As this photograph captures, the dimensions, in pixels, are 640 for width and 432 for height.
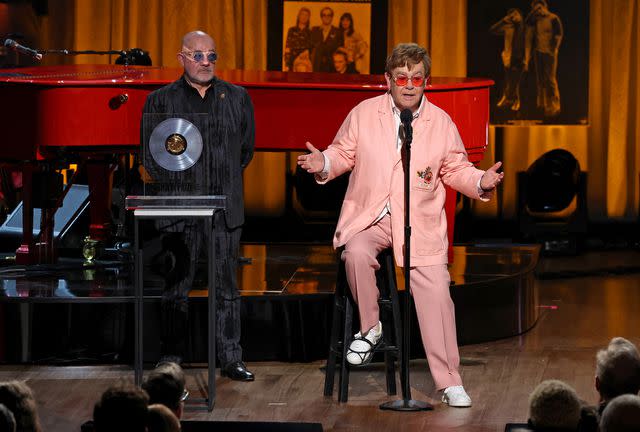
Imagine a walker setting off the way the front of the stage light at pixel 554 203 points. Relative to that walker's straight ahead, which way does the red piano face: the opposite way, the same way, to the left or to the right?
to the right

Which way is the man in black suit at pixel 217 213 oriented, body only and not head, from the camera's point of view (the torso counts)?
toward the camera

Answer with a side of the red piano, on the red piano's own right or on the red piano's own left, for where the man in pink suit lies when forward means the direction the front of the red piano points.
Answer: on the red piano's own left

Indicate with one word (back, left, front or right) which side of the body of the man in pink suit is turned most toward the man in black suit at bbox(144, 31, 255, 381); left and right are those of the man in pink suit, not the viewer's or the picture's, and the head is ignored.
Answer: right

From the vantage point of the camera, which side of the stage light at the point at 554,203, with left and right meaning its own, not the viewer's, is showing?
front

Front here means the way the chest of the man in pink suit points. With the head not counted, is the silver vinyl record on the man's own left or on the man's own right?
on the man's own right

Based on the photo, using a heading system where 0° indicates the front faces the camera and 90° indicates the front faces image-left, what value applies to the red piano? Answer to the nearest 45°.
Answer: approximately 90°

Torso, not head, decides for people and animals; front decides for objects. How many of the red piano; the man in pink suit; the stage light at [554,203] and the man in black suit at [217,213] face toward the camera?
3
